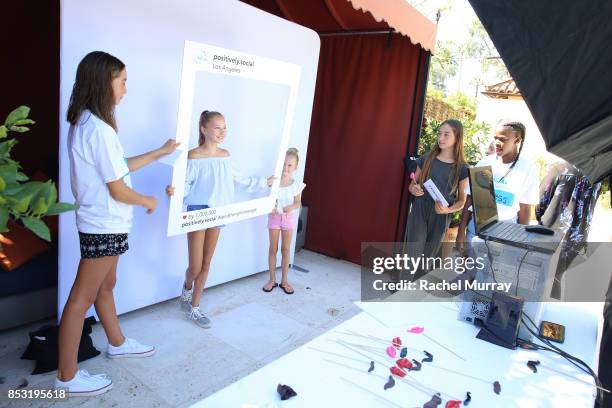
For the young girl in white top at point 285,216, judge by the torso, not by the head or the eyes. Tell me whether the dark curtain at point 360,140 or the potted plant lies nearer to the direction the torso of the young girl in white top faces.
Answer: the potted plant

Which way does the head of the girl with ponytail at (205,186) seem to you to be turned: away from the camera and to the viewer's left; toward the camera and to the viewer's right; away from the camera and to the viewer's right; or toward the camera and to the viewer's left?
toward the camera and to the viewer's right

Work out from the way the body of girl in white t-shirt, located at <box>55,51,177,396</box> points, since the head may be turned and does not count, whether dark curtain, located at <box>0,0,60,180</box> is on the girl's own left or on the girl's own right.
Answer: on the girl's own left

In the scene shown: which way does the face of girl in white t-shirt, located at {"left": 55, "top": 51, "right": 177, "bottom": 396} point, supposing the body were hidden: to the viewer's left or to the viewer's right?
to the viewer's right

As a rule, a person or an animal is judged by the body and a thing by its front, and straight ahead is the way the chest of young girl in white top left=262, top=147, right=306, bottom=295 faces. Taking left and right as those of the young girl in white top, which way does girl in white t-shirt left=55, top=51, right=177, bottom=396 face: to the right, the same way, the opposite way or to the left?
to the left

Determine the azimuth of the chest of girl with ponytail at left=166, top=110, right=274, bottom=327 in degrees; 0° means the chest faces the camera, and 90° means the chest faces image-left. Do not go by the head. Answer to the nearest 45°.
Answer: approximately 315°

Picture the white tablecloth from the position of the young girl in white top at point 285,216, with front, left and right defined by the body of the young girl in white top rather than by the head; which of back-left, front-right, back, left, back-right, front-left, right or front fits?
front

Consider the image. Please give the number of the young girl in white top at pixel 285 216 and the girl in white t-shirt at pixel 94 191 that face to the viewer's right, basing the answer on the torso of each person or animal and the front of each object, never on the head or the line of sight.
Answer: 1

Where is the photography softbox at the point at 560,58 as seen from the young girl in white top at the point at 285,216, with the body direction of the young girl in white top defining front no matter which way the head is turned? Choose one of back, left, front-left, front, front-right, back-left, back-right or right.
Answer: front

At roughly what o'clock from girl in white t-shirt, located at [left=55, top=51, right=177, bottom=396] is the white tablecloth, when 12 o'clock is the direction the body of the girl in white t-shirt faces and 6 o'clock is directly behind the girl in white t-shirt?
The white tablecloth is roughly at 2 o'clock from the girl in white t-shirt.

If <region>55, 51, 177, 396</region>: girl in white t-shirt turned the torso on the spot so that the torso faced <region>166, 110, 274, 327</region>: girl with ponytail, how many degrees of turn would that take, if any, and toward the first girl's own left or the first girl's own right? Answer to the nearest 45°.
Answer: approximately 45° to the first girl's own left

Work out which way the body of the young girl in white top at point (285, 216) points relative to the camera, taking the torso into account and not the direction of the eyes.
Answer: toward the camera

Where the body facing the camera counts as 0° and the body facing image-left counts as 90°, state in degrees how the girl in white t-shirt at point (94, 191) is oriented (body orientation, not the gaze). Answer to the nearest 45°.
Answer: approximately 270°
